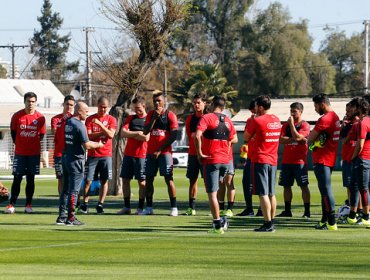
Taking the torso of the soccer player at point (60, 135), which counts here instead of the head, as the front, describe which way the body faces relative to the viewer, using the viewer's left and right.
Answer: facing the viewer and to the right of the viewer

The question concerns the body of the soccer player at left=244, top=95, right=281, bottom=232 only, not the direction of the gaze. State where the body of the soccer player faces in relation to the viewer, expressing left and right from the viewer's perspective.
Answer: facing away from the viewer and to the left of the viewer

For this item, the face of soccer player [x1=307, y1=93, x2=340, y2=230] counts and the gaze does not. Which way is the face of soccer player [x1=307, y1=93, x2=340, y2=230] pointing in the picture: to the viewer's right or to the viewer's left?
to the viewer's left

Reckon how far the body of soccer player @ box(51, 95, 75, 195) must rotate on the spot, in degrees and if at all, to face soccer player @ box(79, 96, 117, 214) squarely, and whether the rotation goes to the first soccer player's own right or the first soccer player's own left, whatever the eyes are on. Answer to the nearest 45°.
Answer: approximately 45° to the first soccer player's own left

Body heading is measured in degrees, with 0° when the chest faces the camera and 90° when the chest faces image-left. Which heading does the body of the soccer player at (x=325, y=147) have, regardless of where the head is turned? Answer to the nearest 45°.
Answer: approximately 90°

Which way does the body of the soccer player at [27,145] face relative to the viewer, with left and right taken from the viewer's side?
facing the viewer

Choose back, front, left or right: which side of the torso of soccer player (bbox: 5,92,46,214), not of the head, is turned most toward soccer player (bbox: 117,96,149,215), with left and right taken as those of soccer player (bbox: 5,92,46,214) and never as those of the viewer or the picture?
left

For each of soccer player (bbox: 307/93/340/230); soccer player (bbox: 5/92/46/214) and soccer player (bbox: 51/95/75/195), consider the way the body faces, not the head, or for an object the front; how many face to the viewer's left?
1

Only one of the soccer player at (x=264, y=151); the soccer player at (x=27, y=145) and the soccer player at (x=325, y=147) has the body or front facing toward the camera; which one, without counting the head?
the soccer player at (x=27, y=145)

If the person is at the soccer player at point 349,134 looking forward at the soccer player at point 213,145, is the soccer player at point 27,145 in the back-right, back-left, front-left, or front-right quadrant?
front-right

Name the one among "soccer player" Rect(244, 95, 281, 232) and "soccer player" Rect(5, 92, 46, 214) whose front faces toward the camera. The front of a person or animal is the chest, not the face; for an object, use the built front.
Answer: "soccer player" Rect(5, 92, 46, 214)

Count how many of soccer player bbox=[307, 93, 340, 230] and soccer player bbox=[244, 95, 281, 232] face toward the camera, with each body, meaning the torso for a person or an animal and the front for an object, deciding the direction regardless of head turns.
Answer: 0
